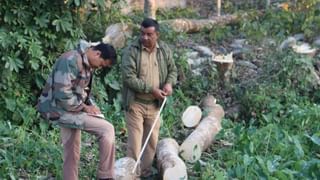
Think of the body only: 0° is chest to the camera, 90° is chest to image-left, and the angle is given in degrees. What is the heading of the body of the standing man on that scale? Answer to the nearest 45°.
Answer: approximately 0°

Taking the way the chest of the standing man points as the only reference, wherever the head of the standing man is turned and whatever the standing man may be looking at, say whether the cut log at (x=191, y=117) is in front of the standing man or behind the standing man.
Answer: behind

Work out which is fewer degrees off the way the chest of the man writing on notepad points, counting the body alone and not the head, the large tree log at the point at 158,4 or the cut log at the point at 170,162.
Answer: the cut log

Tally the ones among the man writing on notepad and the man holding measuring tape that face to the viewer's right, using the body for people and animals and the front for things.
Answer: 1

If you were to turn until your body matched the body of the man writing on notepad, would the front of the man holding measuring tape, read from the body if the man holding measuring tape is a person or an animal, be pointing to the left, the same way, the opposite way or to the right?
to the right

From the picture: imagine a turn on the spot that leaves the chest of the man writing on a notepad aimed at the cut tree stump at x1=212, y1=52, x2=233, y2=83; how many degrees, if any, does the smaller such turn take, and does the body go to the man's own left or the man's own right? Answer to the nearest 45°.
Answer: approximately 45° to the man's own left

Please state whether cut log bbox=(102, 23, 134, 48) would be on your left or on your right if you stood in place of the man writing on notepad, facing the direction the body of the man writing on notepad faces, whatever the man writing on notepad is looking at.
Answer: on your left

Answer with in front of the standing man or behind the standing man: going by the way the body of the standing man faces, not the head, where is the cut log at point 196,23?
behind

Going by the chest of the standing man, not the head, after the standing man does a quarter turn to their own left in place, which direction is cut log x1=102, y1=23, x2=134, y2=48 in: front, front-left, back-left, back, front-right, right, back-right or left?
left

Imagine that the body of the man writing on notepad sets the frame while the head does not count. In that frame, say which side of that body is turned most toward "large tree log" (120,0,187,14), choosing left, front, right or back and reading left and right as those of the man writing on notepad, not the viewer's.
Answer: left

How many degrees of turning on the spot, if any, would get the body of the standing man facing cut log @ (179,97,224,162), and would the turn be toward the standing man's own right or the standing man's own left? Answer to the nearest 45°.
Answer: approximately 135° to the standing man's own left

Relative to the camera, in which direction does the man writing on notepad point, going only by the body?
to the viewer's right

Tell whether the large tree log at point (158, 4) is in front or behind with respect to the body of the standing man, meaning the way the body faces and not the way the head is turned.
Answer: behind
